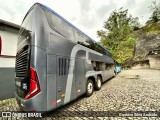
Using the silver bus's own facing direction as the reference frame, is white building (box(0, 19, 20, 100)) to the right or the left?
on its left

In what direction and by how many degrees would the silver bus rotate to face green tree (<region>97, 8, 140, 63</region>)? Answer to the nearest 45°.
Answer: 0° — it already faces it

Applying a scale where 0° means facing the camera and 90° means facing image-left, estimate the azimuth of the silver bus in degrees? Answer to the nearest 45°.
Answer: approximately 225°

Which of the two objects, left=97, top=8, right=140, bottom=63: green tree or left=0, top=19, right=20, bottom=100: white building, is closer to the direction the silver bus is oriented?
the green tree
